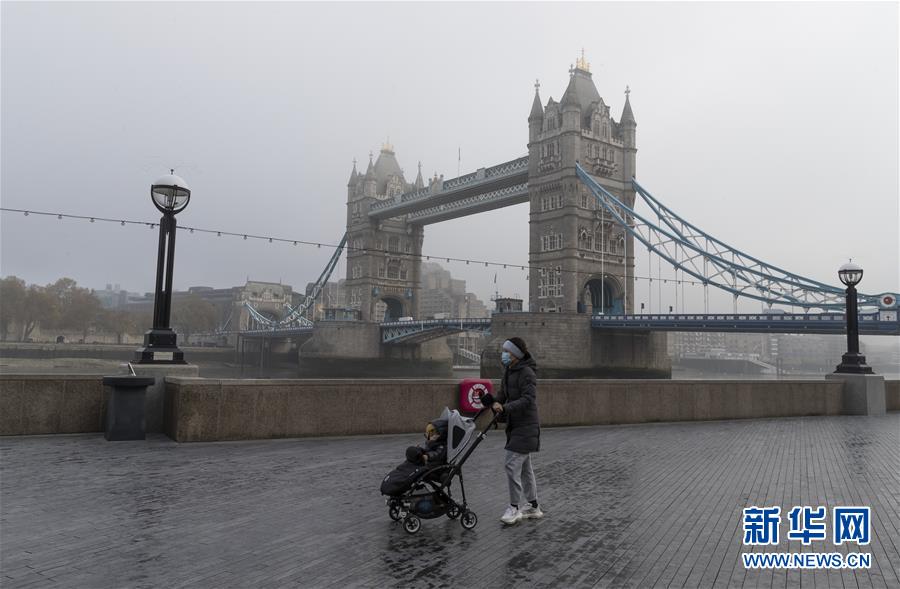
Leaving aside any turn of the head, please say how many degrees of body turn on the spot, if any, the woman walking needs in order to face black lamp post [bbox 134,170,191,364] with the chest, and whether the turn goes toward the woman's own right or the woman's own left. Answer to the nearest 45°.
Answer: approximately 45° to the woman's own right

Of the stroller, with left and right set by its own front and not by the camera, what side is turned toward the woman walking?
back

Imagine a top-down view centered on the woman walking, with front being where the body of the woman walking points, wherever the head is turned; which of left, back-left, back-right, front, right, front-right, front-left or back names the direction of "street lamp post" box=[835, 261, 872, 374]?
back-right

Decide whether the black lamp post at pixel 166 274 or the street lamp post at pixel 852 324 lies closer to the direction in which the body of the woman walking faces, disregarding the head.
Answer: the black lamp post

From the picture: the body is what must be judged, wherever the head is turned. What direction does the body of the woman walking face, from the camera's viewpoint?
to the viewer's left

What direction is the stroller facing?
to the viewer's left

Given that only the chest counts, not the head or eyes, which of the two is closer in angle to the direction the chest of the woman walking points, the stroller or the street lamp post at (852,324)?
the stroller

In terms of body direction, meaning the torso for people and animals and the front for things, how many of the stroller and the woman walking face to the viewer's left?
2

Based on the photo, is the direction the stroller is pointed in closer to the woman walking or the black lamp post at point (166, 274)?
the black lamp post

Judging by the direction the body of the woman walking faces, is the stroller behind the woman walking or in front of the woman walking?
in front

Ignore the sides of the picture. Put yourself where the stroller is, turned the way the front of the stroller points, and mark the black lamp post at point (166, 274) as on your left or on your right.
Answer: on your right
